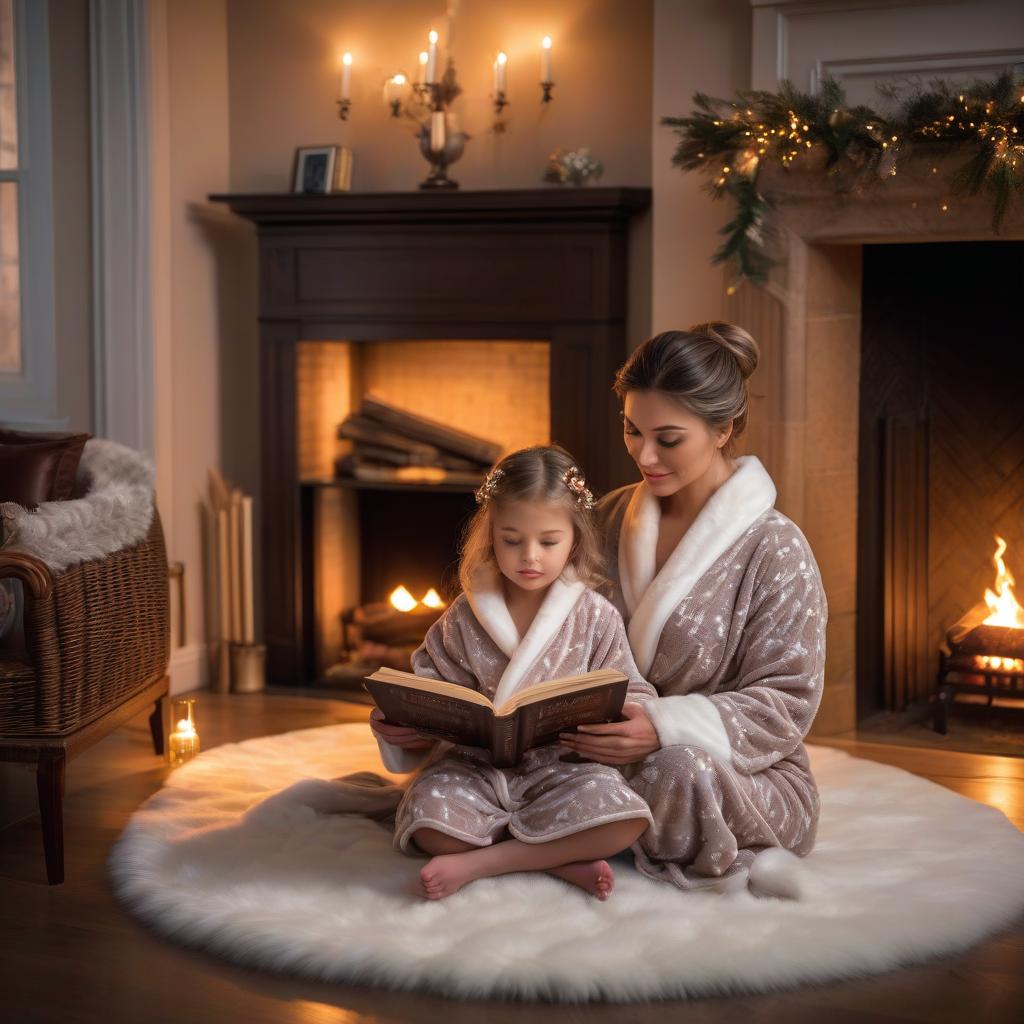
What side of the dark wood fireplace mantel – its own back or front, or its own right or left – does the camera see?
front

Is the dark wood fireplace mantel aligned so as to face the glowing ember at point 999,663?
no

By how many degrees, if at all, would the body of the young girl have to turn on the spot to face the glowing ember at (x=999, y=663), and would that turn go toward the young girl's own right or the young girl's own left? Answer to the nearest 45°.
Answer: approximately 135° to the young girl's own left

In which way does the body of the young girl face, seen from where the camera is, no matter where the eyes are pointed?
toward the camera

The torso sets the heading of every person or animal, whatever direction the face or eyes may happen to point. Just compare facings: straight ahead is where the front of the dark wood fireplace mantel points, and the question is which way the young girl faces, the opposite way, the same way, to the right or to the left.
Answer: the same way

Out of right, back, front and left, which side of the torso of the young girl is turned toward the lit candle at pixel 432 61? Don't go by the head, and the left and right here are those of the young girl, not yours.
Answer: back

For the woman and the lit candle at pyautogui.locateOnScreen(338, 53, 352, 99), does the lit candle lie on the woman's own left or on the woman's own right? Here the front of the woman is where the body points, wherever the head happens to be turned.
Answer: on the woman's own right

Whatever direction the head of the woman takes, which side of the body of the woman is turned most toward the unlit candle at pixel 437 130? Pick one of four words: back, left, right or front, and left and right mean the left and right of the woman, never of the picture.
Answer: right

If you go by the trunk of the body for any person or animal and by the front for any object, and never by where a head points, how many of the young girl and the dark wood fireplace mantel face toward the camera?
2

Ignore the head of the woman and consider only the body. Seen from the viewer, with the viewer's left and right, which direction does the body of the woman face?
facing the viewer and to the left of the viewer

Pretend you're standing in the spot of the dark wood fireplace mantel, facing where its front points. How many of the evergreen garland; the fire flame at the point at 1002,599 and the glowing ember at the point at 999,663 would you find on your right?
0

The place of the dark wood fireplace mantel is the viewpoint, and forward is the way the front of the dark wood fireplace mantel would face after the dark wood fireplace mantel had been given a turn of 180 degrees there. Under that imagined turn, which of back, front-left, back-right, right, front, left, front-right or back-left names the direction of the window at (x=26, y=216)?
left

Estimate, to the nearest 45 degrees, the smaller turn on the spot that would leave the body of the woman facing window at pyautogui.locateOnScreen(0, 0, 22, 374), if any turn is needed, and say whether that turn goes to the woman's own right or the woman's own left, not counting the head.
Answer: approximately 90° to the woman's own right

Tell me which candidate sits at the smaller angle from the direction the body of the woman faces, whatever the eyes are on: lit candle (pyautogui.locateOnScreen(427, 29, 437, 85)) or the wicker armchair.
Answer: the wicker armchair

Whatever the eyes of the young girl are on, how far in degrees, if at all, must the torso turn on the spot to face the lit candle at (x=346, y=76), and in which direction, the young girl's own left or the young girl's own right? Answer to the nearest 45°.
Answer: approximately 180°

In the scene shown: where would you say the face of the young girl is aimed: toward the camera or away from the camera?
toward the camera

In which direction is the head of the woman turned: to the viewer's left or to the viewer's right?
to the viewer's left

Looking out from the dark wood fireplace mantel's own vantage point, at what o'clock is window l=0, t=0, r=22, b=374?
The window is roughly at 3 o'clock from the dark wood fireplace mantel.

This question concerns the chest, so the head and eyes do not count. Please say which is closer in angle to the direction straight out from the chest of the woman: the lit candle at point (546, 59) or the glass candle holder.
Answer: the glass candle holder

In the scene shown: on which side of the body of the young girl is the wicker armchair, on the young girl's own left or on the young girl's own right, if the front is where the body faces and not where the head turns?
on the young girl's own right

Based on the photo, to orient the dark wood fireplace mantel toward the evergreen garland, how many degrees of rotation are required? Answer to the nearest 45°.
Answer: approximately 45° to its left
